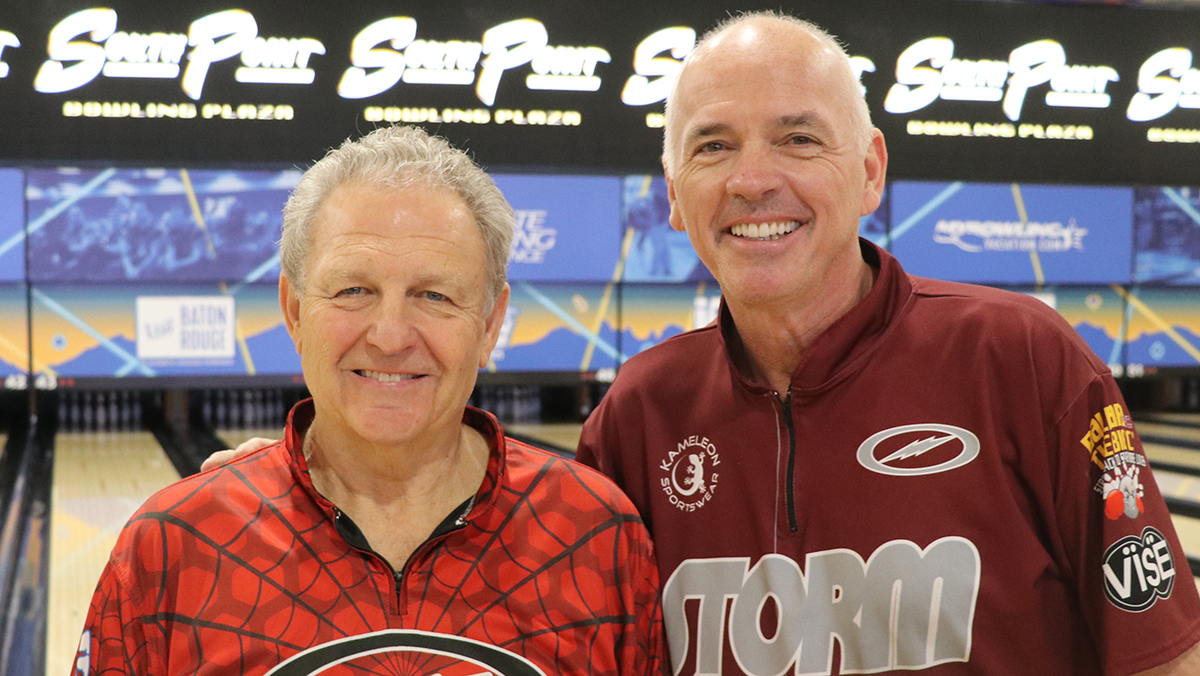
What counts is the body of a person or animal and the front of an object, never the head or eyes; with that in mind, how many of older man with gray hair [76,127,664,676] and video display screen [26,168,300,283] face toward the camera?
2

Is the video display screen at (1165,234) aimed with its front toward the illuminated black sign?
no

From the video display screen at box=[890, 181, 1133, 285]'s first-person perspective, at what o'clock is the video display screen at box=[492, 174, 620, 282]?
the video display screen at box=[492, 174, 620, 282] is roughly at 2 o'clock from the video display screen at box=[890, 181, 1133, 285].

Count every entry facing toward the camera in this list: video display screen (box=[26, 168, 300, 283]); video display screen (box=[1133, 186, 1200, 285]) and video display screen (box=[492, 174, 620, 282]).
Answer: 3

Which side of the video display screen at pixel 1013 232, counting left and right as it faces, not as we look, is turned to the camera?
front

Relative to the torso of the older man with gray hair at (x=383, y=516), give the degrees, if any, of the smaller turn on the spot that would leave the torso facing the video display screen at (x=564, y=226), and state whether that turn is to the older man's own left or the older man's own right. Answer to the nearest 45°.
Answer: approximately 180°

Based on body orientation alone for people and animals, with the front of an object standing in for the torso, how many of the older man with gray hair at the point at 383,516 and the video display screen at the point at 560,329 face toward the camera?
2

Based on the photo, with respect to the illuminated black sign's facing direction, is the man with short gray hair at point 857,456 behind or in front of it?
in front

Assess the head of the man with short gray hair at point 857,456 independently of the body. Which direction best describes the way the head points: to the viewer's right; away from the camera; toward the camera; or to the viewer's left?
toward the camera

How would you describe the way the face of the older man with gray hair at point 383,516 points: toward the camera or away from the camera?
toward the camera

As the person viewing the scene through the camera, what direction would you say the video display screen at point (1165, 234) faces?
facing the viewer

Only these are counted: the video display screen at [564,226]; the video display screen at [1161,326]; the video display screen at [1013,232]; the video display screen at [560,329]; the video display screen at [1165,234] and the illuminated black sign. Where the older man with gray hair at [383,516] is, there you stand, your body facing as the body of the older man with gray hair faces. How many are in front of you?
0

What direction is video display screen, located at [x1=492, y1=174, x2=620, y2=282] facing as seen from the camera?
toward the camera

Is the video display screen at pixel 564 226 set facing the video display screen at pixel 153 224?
no

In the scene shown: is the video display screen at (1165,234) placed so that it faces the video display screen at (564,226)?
no

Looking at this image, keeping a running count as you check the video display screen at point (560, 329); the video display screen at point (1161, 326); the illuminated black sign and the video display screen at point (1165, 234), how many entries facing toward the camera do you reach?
4

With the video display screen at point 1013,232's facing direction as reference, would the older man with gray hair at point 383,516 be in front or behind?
in front

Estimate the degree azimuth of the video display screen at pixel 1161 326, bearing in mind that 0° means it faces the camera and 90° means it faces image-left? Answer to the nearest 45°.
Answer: approximately 0°
